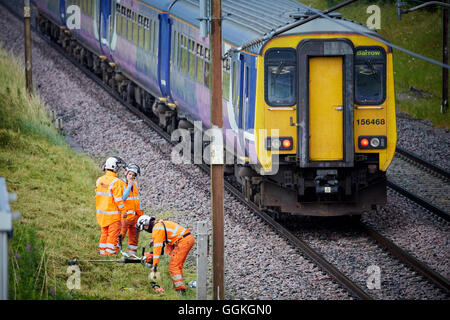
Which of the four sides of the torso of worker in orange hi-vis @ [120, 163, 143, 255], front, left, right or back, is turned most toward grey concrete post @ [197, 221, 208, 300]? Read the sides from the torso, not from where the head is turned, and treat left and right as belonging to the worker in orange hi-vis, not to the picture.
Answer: left

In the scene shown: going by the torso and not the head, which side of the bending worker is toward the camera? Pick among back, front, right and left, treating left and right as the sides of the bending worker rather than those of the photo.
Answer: left

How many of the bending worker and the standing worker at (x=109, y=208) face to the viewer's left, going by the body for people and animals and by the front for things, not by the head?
1

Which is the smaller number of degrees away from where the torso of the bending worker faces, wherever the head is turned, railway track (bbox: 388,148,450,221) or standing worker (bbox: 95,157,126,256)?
the standing worker

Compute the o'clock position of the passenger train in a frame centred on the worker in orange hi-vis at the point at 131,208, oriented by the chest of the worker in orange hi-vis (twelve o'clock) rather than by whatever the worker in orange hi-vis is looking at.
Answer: The passenger train is roughly at 7 o'clock from the worker in orange hi-vis.

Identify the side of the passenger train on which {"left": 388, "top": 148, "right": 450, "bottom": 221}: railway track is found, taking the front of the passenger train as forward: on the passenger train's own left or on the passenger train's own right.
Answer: on the passenger train's own left

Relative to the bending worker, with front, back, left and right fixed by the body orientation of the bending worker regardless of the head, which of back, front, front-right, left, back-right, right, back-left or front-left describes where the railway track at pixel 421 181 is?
back-right

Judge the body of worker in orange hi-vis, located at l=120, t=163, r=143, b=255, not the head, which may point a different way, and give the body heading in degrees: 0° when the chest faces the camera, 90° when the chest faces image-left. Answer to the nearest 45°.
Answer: approximately 45°

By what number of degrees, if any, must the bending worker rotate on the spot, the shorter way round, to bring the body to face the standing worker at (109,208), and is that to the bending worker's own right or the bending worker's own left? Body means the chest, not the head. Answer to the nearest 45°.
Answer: approximately 45° to the bending worker's own right

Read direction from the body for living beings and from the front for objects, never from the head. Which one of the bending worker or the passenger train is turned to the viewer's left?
the bending worker

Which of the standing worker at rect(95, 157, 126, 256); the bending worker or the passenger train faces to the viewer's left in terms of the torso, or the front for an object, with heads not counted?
the bending worker
